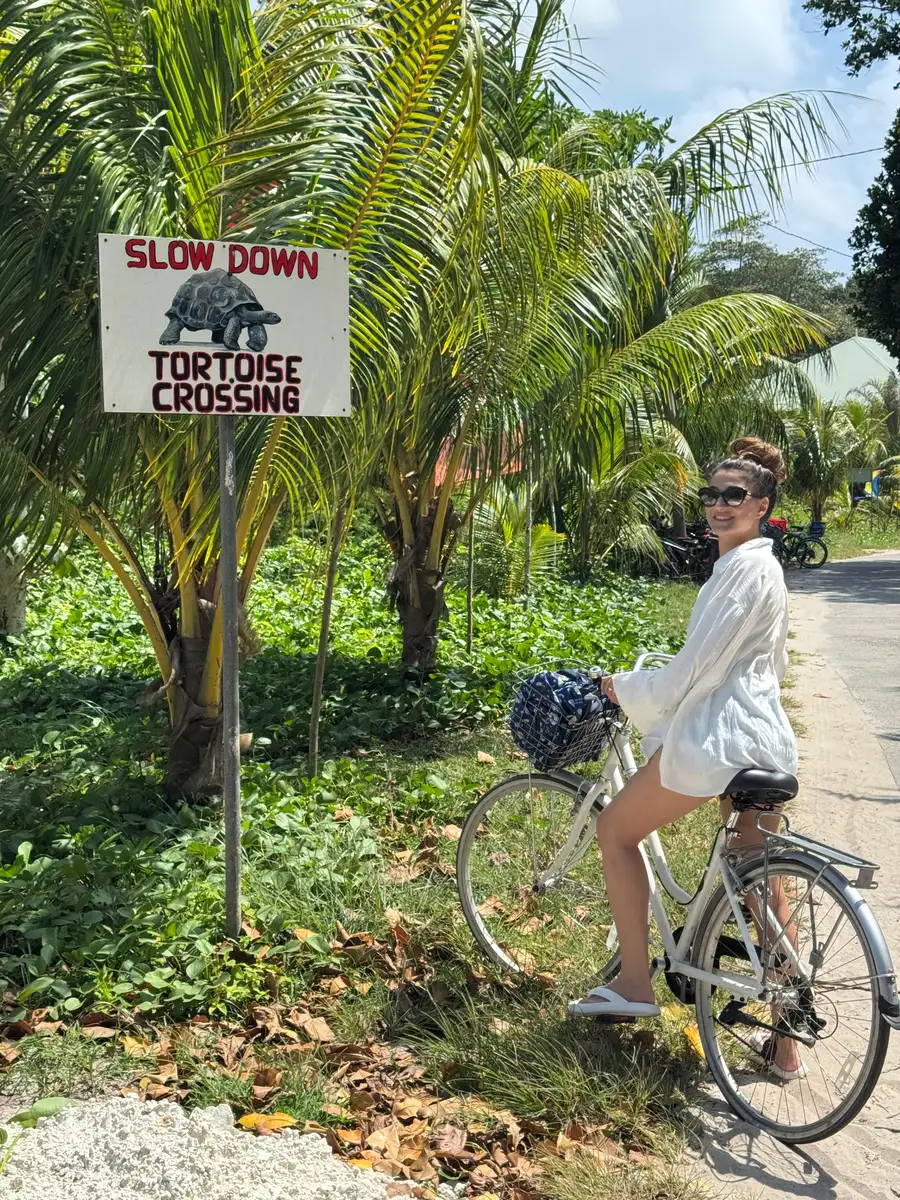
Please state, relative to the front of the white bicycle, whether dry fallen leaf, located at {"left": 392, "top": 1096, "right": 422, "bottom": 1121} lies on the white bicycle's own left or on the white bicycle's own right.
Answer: on the white bicycle's own left

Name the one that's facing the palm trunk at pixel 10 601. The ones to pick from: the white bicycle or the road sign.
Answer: the white bicycle

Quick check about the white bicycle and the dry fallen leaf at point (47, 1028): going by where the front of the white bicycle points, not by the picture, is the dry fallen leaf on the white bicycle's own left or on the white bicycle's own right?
on the white bicycle's own left

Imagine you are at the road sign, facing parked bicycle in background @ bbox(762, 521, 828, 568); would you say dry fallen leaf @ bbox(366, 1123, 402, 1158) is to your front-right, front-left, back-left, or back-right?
back-right

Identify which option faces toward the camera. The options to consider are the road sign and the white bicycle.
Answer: the road sign

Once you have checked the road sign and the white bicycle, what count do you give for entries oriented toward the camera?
1

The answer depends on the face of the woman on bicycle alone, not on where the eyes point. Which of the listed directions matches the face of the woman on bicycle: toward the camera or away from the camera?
toward the camera

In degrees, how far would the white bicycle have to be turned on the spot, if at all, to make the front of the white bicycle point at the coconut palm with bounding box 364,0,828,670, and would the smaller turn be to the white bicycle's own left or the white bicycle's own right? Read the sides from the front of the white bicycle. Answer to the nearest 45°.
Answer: approximately 45° to the white bicycle's own right

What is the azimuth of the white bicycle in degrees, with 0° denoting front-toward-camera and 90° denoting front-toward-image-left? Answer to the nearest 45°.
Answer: approximately 135°

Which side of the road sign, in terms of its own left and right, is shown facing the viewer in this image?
front

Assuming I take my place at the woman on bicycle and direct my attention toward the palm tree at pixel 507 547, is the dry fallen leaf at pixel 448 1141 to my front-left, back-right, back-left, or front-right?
back-left

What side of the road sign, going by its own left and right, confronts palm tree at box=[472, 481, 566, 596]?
back

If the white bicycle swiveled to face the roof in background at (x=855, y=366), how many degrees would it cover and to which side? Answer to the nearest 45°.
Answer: approximately 45° to its right
